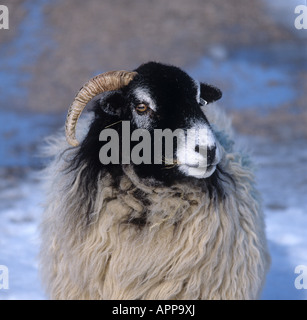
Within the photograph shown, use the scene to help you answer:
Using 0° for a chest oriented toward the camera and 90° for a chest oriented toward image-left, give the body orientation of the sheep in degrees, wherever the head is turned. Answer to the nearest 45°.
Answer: approximately 0°
